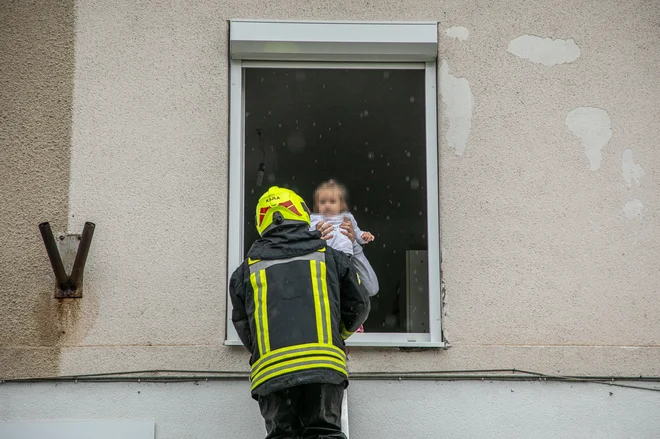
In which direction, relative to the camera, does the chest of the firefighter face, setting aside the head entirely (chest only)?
away from the camera

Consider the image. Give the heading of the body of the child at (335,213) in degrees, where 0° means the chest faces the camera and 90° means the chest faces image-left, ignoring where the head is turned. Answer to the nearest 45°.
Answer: approximately 0°

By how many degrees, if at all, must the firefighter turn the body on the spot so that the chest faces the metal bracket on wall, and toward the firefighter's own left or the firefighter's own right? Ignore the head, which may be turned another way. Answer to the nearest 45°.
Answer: approximately 45° to the firefighter's own left
